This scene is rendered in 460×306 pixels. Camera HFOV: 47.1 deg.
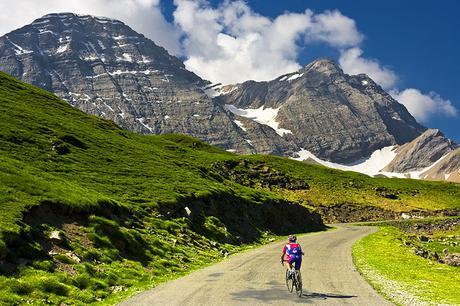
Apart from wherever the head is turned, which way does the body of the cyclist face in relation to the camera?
away from the camera
